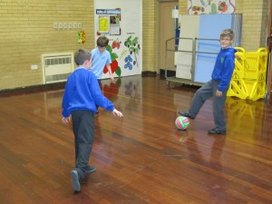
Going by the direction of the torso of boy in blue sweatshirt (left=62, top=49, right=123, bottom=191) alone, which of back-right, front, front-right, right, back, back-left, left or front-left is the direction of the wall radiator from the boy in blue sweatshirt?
front-left

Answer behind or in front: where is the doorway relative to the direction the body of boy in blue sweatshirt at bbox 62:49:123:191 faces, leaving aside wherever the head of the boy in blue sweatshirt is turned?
in front

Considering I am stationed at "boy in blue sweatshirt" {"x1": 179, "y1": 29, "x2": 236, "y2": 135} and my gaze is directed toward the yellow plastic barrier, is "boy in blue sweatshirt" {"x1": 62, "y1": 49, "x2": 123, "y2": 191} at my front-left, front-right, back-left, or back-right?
back-left

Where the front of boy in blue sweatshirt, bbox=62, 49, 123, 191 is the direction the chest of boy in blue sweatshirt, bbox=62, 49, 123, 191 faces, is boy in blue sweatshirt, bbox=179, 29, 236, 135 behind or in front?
in front

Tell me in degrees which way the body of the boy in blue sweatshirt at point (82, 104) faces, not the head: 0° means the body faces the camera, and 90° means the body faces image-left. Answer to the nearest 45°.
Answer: approximately 225°

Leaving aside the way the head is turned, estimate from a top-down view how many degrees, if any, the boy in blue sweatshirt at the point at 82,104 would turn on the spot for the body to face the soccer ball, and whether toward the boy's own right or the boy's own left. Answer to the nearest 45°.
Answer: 0° — they already face it
